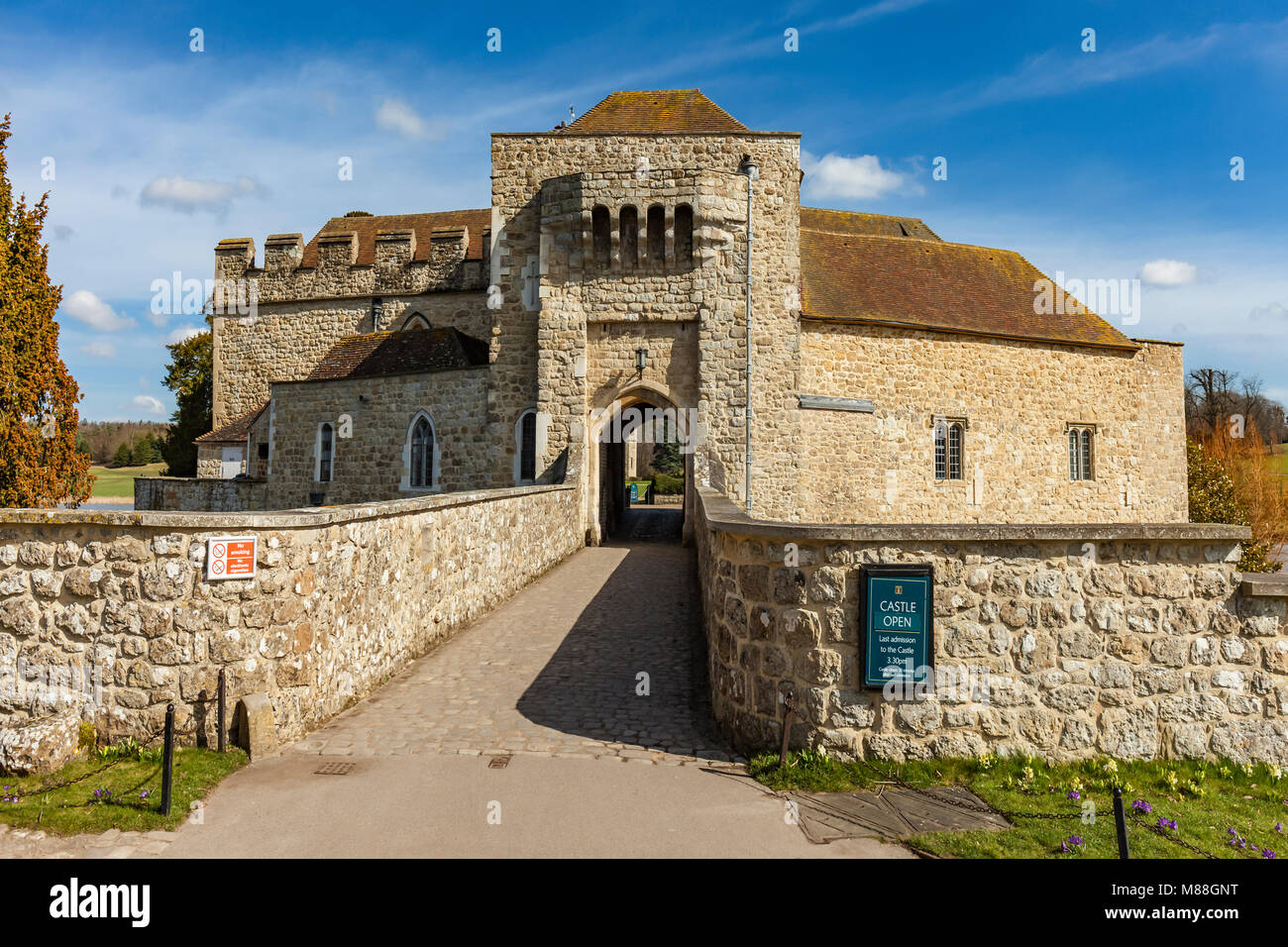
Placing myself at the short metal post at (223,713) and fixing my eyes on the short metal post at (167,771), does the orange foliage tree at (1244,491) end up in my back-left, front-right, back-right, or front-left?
back-left

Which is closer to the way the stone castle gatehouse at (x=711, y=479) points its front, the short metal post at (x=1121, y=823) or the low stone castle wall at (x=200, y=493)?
the short metal post

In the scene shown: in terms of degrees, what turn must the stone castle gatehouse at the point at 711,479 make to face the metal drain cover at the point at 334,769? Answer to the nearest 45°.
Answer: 0° — it already faces it

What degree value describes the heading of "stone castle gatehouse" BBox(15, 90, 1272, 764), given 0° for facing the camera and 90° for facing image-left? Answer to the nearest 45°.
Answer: approximately 0°

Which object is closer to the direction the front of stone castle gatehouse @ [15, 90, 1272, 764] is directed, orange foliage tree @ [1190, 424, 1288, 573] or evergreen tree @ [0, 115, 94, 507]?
the evergreen tree

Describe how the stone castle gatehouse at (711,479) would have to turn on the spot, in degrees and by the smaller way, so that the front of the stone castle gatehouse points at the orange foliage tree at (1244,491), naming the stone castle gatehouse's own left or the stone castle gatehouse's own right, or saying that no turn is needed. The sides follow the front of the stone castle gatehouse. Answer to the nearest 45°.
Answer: approximately 135° to the stone castle gatehouse's own left

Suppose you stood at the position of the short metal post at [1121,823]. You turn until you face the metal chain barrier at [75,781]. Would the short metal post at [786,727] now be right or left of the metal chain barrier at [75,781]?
right

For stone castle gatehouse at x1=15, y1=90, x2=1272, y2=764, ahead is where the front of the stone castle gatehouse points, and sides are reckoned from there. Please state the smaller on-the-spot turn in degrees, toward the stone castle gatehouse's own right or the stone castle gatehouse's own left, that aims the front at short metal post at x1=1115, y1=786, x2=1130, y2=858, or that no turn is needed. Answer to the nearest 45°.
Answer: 0° — it already faces it

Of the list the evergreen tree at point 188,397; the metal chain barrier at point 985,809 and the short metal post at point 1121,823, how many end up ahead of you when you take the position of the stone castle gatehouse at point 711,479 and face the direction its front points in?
2
